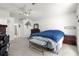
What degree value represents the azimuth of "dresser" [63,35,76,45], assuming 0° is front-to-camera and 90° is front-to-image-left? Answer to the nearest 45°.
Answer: approximately 45°

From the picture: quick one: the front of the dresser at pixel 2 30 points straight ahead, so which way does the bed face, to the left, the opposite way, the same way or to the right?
the opposite way

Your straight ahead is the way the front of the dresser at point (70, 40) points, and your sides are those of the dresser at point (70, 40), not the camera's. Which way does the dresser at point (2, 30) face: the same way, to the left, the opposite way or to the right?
the opposite way

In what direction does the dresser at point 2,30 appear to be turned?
to the viewer's right
